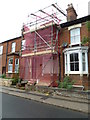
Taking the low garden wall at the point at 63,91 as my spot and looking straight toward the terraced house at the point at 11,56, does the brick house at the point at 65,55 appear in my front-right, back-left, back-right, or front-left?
front-right

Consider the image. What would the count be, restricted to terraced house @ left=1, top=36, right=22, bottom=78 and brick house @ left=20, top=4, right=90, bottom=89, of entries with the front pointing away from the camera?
0

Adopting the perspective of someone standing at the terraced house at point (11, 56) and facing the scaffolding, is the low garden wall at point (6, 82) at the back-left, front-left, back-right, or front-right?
front-right

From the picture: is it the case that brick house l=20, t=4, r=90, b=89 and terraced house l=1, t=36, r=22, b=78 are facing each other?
no

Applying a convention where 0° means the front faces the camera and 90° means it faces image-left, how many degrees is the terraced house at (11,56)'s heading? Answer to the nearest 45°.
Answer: approximately 45°

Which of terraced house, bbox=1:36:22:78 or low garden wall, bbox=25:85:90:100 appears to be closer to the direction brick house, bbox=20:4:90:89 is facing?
the low garden wall

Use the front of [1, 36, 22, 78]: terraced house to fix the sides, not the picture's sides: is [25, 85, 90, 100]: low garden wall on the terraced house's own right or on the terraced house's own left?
on the terraced house's own left

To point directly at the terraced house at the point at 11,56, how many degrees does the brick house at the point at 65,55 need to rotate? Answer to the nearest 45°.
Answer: approximately 90° to its right

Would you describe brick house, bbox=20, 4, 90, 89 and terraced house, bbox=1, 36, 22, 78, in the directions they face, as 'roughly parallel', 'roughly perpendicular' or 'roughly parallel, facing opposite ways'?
roughly parallel
